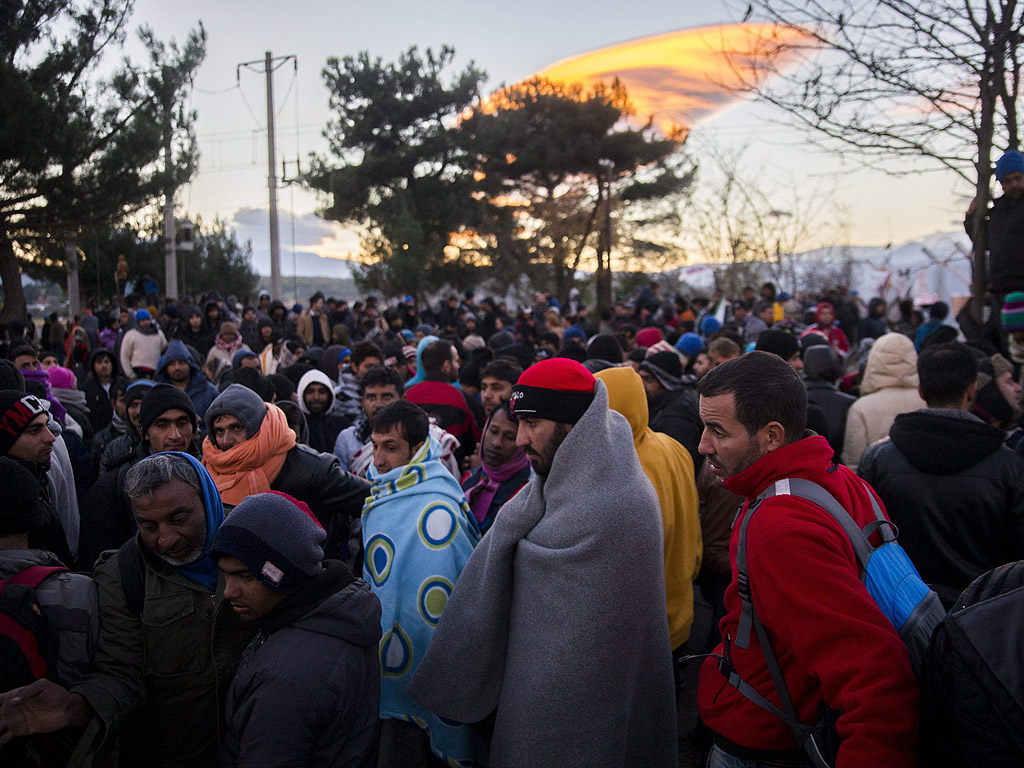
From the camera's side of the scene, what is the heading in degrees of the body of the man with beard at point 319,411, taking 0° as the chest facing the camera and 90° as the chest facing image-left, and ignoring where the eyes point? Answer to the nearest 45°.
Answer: approximately 0°

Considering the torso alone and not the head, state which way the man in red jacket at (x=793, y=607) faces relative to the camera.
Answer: to the viewer's left

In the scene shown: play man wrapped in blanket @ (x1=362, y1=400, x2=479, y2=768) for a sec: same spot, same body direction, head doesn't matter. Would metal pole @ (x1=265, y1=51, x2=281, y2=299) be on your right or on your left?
on your right

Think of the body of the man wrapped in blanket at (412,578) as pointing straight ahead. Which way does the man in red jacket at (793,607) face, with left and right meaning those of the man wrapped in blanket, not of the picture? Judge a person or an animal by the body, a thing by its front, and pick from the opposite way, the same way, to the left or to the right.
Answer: to the right

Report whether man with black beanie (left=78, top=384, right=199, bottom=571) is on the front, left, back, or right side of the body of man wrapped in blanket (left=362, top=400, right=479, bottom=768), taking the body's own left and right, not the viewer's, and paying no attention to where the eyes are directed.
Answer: right

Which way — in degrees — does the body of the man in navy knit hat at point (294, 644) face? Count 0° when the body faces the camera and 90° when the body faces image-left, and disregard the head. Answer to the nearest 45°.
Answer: approximately 90°

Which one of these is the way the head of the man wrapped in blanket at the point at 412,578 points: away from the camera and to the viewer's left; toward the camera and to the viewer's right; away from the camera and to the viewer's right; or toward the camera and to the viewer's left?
toward the camera and to the viewer's left

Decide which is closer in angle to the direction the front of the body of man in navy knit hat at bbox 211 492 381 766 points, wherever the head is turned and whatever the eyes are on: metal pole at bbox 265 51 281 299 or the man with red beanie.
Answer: the metal pole
